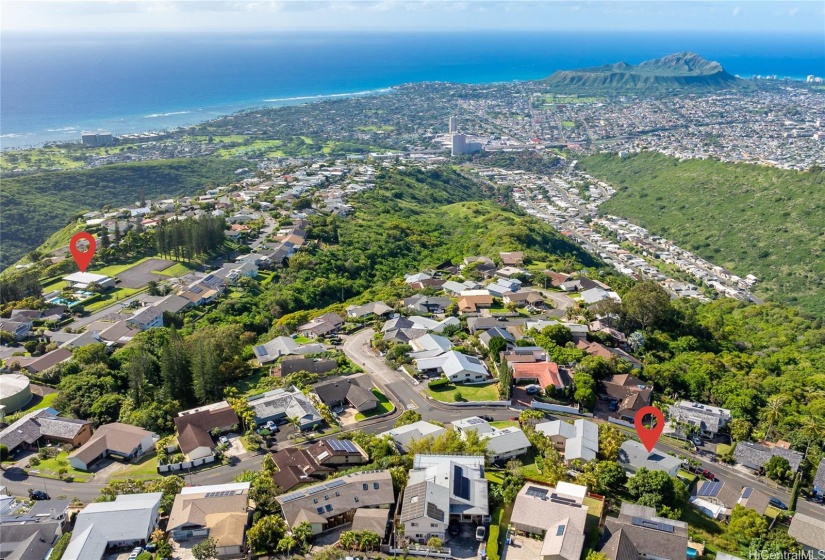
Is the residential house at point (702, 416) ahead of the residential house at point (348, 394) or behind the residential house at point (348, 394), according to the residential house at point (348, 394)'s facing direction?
ahead

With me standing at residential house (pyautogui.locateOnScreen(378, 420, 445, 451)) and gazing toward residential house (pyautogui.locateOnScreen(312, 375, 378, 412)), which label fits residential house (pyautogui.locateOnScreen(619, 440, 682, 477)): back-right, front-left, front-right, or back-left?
back-right

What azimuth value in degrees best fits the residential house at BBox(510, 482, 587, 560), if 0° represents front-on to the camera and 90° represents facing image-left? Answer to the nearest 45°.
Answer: approximately 0°

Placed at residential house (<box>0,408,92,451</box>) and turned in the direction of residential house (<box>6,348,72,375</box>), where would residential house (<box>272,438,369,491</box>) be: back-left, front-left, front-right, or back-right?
back-right

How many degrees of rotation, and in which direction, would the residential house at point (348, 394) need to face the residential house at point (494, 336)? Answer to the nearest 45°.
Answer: approximately 90° to its left

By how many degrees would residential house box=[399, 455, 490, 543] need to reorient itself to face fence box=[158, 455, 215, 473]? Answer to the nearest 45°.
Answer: approximately 90° to its right

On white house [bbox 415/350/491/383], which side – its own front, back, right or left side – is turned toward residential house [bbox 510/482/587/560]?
front

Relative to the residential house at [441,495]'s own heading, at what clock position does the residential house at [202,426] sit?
the residential house at [202,426] is roughly at 4 o'clock from the residential house at [441,495].

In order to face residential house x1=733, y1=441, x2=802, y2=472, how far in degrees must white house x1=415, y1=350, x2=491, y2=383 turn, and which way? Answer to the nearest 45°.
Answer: approximately 45° to its left

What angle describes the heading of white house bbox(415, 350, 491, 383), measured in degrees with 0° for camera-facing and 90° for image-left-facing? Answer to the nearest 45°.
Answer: approximately 0°
